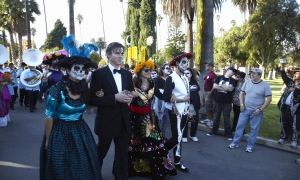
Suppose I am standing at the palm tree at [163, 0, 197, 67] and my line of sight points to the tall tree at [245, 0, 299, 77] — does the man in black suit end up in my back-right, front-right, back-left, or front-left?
back-right

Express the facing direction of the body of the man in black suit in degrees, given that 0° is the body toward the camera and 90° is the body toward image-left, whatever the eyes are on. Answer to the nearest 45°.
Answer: approximately 315°

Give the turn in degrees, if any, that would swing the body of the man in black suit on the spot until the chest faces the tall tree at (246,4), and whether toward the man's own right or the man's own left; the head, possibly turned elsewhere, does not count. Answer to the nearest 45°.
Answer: approximately 90° to the man's own left

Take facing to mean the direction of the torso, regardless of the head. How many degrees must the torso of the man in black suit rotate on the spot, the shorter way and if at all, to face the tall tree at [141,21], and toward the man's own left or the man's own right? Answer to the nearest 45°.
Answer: approximately 135° to the man's own left

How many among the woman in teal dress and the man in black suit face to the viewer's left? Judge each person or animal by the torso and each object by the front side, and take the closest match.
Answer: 0

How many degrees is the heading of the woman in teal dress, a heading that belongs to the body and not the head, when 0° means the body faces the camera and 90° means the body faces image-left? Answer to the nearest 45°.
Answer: approximately 315°

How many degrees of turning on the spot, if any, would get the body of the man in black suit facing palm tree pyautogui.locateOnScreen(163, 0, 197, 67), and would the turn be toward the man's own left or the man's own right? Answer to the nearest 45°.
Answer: approximately 135° to the man's own left

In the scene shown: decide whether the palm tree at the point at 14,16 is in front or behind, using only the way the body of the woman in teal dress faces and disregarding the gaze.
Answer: behind
